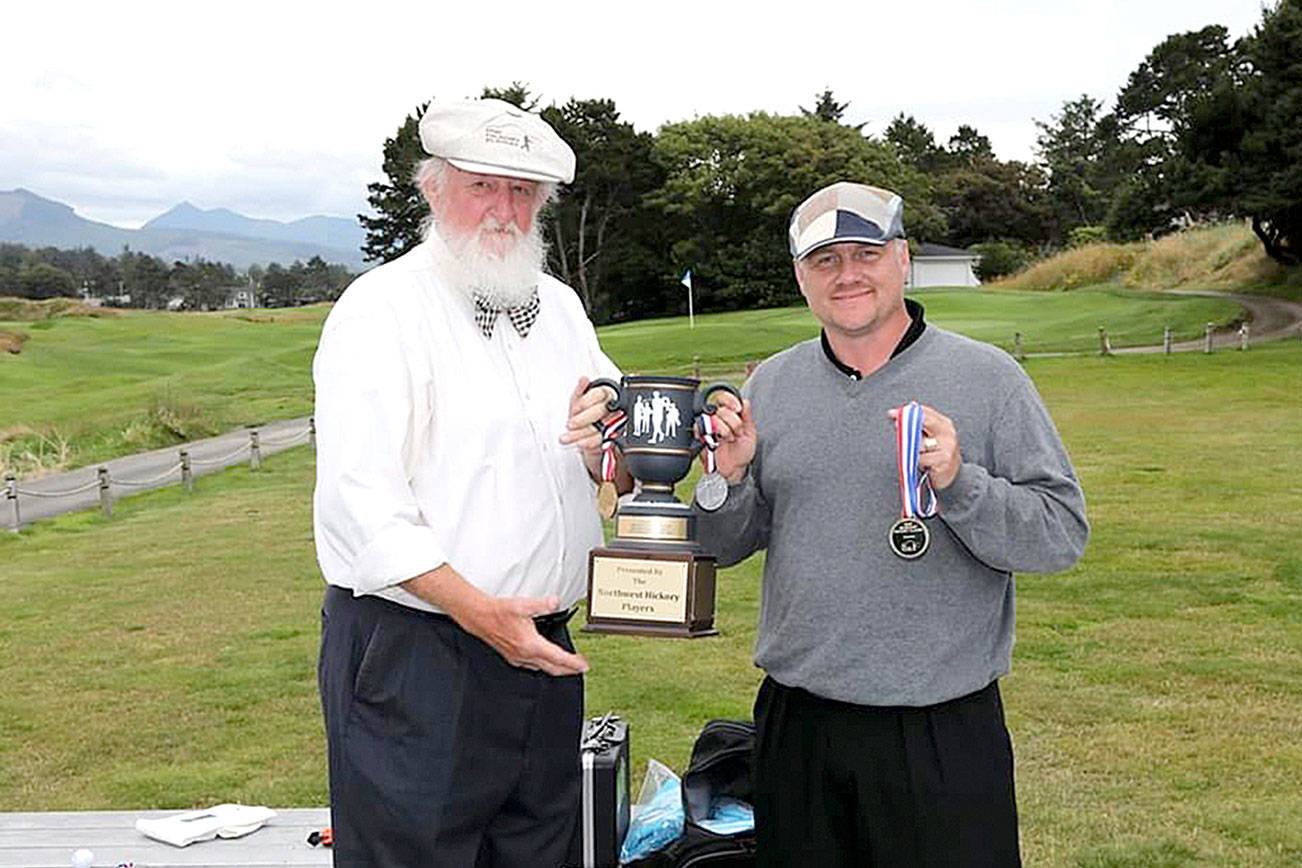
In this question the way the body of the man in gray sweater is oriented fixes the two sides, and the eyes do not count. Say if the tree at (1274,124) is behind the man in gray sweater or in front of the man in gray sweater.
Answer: behind

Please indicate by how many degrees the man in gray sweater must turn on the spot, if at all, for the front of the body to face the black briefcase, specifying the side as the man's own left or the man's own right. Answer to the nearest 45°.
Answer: approximately 135° to the man's own right

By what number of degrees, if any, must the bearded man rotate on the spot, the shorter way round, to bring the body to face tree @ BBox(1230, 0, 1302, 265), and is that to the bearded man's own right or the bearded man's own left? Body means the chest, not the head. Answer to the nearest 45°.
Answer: approximately 90° to the bearded man's own left

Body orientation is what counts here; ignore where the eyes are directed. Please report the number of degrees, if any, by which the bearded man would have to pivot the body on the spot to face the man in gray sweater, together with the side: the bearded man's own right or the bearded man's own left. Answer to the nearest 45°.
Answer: approximately 45° to the bearded man's own left

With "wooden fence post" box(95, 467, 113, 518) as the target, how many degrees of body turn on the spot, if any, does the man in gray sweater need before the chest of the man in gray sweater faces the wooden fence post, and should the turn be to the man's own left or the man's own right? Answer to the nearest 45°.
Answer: approximately 135° to the man's own right
